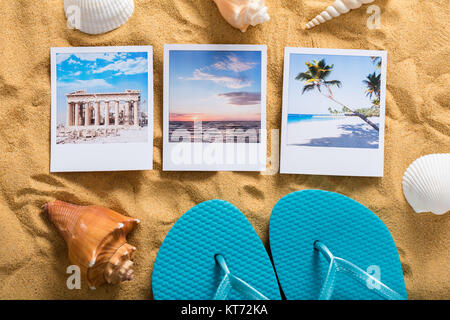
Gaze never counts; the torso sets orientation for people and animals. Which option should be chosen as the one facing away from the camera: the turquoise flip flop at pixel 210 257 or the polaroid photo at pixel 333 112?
the turquoise flip flop

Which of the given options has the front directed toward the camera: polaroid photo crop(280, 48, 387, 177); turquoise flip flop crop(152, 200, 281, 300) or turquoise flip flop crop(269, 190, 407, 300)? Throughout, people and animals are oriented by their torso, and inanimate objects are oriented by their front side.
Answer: the polaroid photo

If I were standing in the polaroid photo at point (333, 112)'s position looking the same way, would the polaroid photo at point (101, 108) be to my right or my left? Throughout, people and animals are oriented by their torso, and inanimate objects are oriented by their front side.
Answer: on my right

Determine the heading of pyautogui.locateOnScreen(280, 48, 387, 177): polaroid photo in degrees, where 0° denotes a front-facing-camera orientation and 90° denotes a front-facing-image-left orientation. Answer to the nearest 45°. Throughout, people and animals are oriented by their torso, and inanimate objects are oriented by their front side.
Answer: approximately 0°

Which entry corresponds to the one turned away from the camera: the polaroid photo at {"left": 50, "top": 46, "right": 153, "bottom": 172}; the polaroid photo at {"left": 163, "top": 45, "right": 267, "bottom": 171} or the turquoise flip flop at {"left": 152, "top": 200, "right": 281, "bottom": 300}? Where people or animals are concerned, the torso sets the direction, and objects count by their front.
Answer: the turquoise flip flop

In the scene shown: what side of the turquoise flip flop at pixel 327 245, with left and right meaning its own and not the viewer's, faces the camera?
back

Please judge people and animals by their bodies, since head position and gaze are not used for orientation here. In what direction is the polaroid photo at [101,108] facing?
toward the camera
